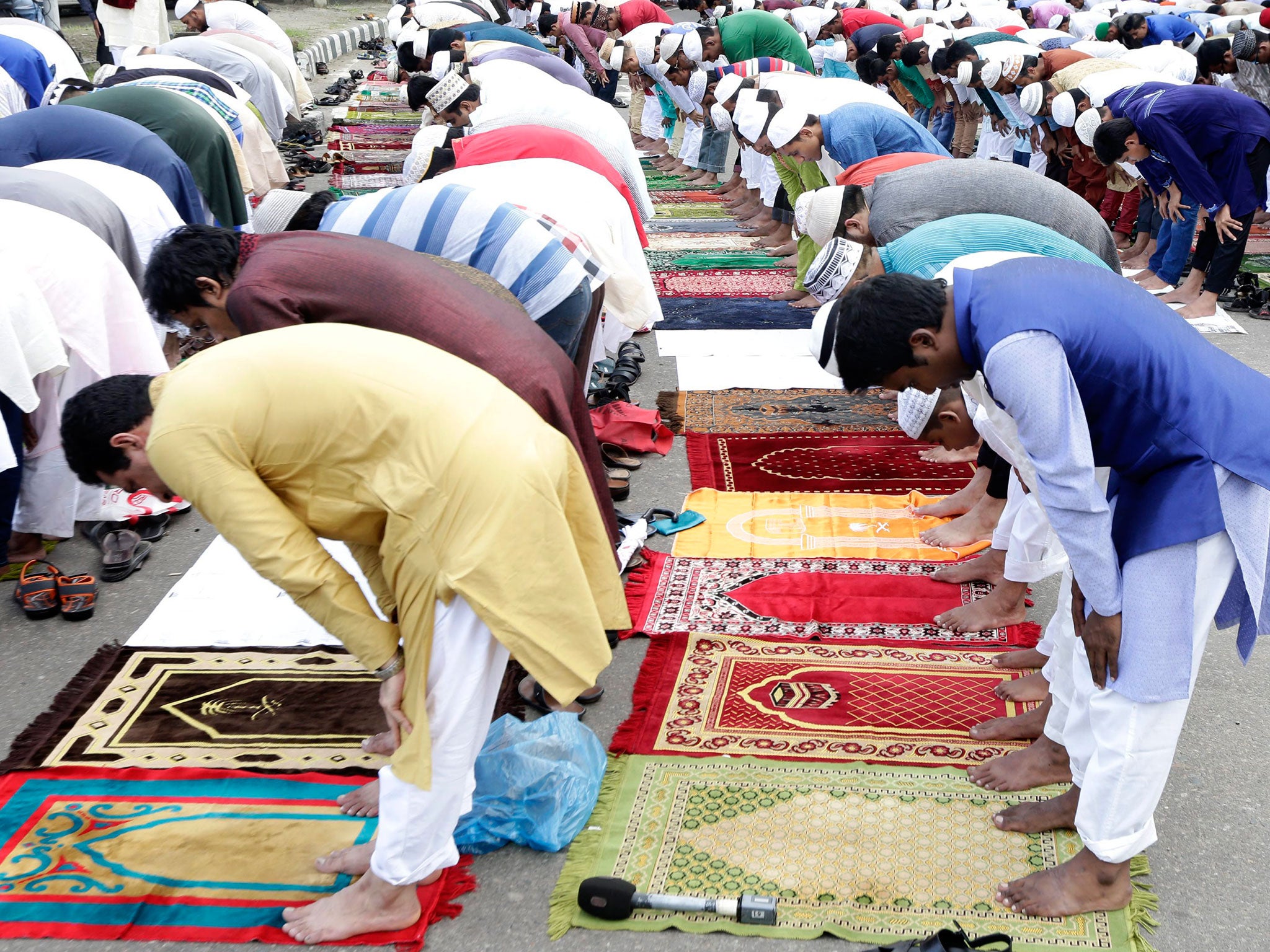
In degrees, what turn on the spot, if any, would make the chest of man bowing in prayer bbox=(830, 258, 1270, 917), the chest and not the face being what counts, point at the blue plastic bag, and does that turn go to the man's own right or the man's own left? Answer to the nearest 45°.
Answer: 0° — they already face it

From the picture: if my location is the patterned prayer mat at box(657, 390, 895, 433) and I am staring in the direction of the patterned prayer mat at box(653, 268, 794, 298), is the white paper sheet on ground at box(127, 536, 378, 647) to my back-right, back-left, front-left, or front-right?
back-left

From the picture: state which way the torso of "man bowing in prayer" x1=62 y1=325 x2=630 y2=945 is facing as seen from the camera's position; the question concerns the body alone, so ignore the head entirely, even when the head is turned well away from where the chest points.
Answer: to the viewer's left

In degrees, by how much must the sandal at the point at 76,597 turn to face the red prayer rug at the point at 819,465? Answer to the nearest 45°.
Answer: approximately 90° to its left

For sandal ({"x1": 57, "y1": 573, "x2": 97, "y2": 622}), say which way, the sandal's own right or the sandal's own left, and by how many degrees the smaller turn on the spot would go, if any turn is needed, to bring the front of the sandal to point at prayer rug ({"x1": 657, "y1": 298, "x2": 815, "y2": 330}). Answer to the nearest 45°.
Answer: approximately 135° to the sandal's own left

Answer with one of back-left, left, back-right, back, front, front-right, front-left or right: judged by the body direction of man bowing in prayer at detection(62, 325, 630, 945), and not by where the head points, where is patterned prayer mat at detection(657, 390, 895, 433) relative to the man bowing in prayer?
back-right

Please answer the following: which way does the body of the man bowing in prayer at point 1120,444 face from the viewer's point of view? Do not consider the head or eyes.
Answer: to the viewer's left

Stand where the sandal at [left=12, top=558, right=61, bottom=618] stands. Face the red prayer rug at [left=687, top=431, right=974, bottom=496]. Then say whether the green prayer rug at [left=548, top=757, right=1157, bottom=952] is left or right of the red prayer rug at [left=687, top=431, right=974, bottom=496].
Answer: right

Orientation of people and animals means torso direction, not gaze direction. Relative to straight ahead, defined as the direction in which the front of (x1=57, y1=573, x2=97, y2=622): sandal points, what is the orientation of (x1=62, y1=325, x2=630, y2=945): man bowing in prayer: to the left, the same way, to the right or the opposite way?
to the right

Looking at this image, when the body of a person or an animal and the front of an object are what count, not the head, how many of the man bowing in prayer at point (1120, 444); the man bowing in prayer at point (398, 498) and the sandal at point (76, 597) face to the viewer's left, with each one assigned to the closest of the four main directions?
2

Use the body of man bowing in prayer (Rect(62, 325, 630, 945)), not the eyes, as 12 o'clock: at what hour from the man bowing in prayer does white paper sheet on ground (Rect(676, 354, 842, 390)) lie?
The white paper sheet on ground is roughly at 4 o'clock from the man bowing in prayer.

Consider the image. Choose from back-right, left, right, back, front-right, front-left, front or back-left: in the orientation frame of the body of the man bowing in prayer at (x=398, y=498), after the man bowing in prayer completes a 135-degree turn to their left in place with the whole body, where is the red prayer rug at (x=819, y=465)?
left

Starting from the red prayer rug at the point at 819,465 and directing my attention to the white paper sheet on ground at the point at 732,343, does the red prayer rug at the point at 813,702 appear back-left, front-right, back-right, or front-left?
back-left
